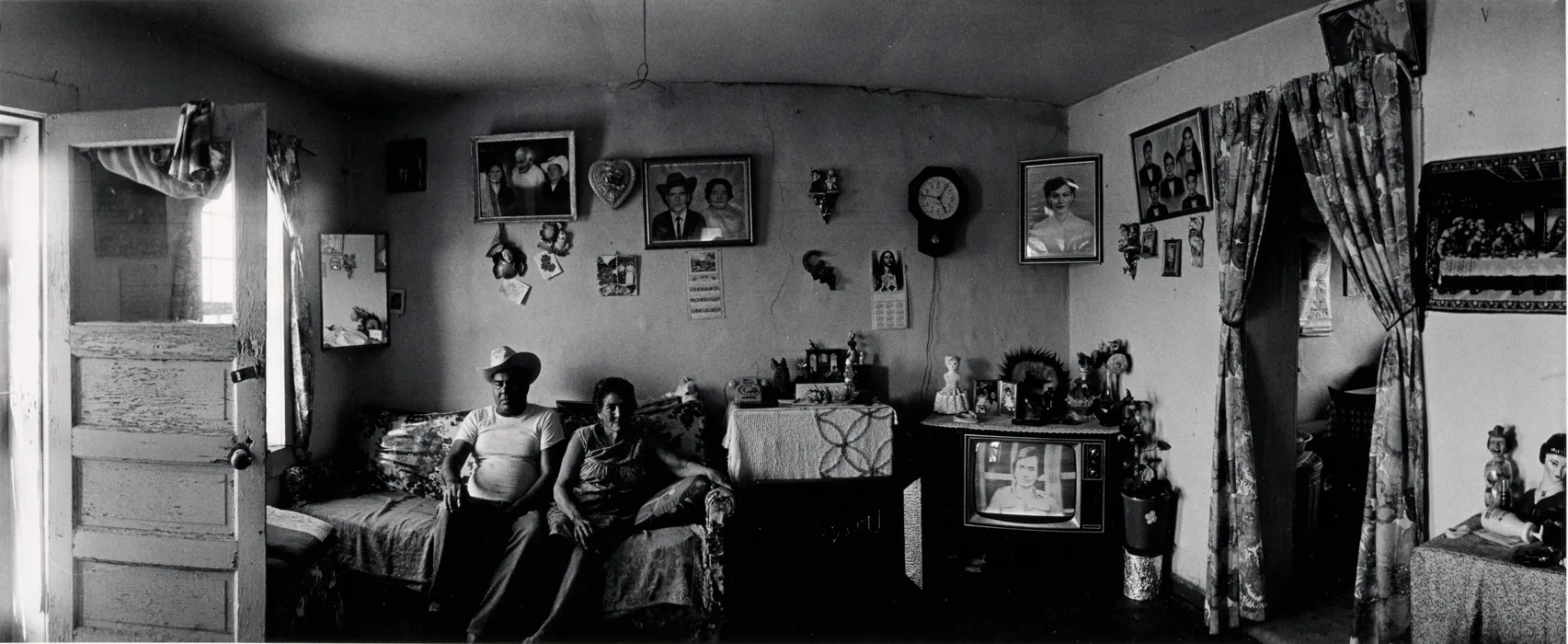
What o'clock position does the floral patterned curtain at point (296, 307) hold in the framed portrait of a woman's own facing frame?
The floral patterned curtain is roughly at 2 o'clock from the framed portrait of a woman.

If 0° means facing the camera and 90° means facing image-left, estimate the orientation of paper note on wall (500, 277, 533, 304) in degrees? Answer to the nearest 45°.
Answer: approximately 0°

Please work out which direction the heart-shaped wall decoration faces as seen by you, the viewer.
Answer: facing the viewer

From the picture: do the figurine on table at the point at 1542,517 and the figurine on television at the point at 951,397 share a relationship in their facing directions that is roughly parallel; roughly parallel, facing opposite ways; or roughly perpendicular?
roughly perpendicular

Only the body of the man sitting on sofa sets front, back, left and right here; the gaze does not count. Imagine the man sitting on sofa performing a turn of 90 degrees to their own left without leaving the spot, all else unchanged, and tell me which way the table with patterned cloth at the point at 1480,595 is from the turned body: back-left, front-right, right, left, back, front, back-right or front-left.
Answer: front-right

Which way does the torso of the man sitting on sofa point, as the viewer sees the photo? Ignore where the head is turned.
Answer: toward the camera

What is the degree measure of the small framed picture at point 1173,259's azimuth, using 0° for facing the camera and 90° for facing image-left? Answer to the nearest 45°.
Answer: approximately 45°

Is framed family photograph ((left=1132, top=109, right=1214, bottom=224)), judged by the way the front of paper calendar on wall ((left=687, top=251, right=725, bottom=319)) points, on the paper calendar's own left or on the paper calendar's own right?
on the paper calendar's own left

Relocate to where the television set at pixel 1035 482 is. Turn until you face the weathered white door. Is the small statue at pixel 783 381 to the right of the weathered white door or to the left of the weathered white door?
right

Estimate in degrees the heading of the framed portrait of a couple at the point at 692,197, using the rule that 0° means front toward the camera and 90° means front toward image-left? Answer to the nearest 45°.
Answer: approximately 0°

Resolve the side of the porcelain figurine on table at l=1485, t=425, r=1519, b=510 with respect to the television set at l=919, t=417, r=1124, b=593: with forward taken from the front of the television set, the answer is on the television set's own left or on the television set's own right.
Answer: on the television set's own left

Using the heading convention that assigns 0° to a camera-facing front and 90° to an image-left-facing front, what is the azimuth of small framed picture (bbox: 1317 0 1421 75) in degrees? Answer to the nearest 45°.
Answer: approximately 45°

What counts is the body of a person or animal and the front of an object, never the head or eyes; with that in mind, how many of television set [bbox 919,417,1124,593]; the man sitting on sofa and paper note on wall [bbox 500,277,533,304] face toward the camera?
3

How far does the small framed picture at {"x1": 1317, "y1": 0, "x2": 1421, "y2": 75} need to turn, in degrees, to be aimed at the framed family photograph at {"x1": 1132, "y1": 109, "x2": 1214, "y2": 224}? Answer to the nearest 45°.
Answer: approximately 90° to its right
